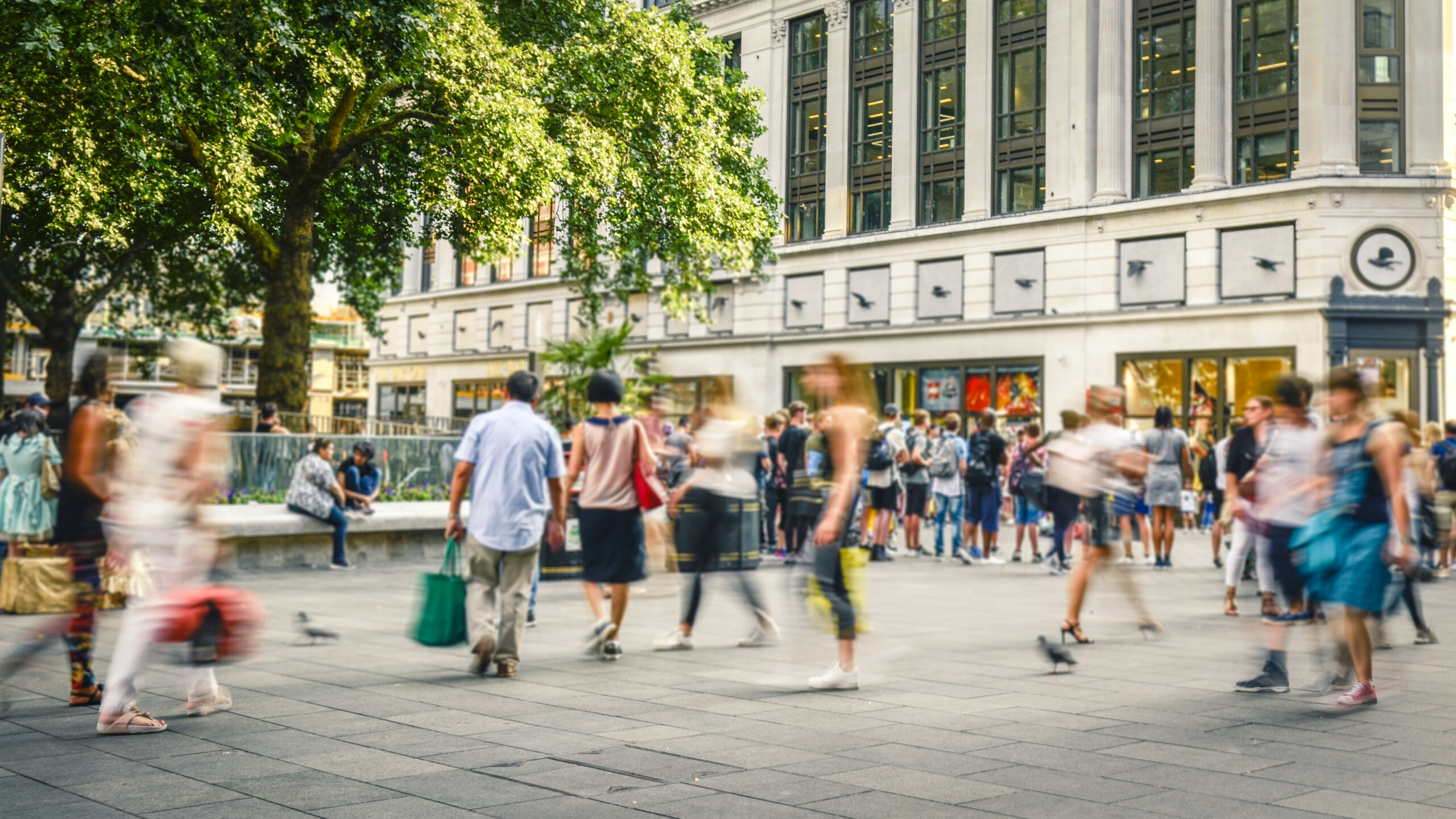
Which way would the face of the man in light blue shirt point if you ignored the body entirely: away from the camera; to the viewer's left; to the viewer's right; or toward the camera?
away from the camera

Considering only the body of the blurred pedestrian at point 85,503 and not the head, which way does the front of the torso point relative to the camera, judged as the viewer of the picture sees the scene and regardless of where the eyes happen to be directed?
to the viewer's right

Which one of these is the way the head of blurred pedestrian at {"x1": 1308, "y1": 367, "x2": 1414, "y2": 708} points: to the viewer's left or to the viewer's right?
to the viewer's left

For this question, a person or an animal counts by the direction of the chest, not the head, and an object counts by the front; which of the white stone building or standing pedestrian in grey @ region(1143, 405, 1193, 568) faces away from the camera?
the standing pedestrian in grey

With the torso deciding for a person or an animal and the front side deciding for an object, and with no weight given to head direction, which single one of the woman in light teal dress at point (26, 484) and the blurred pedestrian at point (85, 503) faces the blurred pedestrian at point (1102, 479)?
the blurred pedestrian at point (85, 503)

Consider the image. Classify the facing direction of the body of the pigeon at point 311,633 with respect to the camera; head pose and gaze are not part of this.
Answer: to the viewer's left

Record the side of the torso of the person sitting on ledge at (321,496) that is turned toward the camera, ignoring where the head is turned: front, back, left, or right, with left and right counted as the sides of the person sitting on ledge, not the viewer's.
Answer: right

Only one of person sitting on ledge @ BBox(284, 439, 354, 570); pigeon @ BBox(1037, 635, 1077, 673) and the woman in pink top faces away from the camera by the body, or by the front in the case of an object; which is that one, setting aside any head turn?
the woman in pink top

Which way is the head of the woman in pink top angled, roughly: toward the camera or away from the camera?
away from the camera

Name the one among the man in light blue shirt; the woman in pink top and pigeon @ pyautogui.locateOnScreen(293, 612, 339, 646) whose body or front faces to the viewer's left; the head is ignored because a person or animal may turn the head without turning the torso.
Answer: the pigeon

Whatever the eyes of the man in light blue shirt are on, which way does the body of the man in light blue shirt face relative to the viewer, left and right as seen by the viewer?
facing away from the viewer

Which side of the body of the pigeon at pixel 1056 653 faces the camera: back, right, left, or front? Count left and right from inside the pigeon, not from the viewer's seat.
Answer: left

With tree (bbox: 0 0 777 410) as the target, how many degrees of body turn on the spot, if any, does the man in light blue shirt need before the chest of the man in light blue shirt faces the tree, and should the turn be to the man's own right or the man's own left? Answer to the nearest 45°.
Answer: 0° — they already face it

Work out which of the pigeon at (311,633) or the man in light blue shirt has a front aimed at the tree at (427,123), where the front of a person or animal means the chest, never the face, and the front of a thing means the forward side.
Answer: the man in light blue shirt
